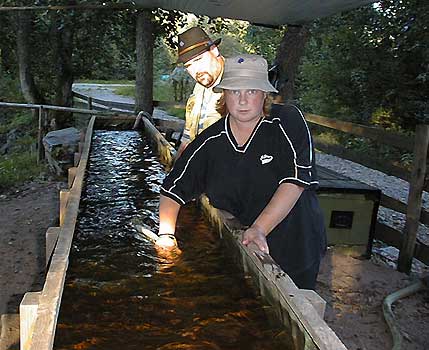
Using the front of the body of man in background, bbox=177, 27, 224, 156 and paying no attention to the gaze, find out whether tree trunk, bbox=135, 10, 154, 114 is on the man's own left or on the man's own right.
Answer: on the man's own right

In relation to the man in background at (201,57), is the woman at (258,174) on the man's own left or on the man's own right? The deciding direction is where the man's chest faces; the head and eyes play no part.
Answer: on the man's own left

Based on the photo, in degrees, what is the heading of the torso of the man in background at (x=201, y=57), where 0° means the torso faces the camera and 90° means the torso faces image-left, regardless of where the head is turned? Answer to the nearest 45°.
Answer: approximately 45°
